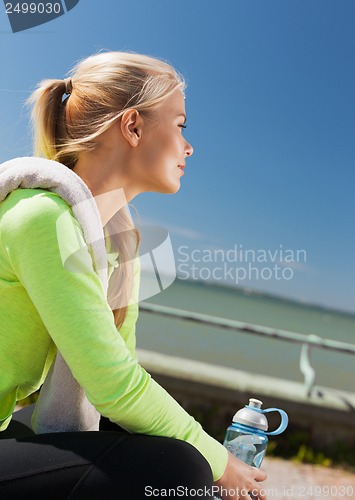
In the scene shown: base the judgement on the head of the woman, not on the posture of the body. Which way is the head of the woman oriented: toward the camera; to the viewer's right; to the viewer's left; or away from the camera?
to the viewer's right

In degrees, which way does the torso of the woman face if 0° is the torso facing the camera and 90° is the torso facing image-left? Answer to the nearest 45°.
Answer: approximately 270°
